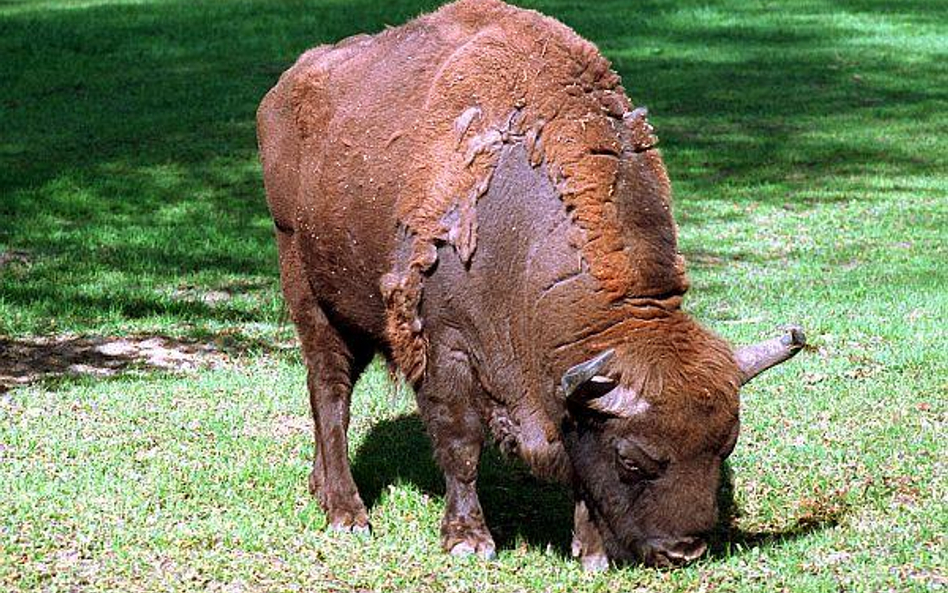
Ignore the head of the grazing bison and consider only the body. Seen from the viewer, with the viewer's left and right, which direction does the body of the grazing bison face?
facing the viewer and to the right of the viewer
